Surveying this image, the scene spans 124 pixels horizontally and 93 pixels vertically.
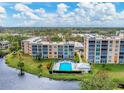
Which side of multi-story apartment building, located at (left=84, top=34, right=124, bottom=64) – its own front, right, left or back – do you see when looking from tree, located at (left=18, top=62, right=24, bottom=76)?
right

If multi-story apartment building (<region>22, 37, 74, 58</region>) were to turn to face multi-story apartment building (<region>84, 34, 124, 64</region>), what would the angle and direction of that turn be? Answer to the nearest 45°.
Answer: approximately 90° to its left

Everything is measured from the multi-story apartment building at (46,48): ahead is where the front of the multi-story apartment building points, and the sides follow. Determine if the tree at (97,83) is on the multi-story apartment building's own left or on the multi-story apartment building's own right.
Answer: on the multi-story apartment building's own left

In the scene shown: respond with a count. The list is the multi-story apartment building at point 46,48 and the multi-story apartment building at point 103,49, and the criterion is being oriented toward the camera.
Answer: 2

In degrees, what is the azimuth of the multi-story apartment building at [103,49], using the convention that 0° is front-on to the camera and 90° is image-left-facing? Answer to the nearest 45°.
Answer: approximately 0°

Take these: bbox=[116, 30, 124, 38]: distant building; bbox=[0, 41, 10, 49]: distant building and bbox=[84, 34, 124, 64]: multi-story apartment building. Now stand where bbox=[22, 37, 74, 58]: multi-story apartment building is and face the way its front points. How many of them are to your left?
2

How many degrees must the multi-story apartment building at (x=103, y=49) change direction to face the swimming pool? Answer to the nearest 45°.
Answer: approximately 90° to its right

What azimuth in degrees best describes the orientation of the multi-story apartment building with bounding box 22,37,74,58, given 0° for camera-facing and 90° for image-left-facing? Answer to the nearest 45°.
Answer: approximately 0°

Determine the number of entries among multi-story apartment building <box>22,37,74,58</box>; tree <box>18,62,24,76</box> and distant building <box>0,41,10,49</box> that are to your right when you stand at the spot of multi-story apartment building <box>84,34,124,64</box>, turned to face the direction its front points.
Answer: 3

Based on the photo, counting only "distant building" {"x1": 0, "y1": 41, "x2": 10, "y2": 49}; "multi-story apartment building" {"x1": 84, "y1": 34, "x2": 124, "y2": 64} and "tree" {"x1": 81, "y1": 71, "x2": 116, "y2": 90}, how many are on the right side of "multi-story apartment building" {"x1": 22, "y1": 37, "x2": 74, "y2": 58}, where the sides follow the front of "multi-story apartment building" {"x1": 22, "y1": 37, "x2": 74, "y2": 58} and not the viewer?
1
